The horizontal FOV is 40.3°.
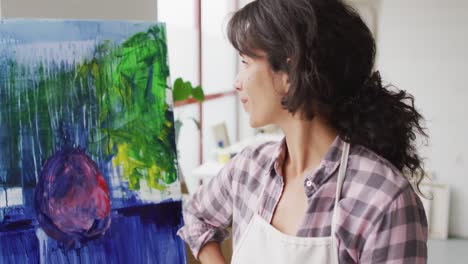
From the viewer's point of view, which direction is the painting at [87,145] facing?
toward the camera

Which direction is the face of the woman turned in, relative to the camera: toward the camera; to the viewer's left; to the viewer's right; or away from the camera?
to the viewer's left

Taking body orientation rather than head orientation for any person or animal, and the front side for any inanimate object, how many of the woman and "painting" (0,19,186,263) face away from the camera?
0

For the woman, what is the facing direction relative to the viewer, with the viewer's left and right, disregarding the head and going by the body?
facing the viewer and to the left of the viewer

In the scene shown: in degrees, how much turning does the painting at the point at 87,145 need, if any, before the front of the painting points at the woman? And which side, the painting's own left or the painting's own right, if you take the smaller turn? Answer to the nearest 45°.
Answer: approximately 45° to the painting's own left

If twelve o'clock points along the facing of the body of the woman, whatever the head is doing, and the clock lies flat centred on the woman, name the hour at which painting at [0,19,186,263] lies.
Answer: The painting is roughly at 2 o'clock from the woman.
